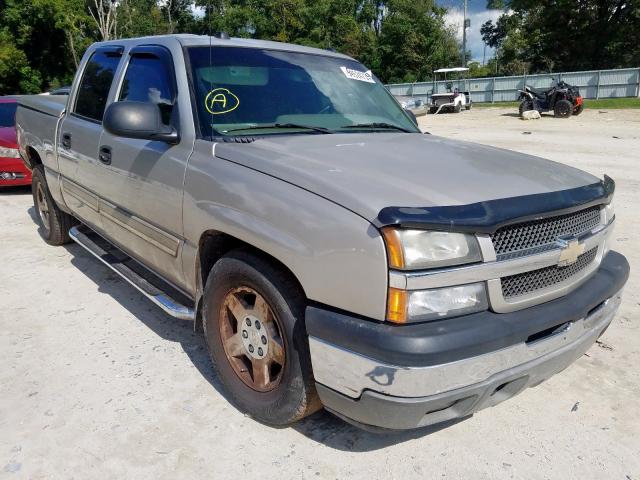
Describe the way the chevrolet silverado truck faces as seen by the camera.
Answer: facing the viewer and to the right of the viewer

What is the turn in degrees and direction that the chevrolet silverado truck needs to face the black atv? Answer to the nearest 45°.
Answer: approximately 90° to its left

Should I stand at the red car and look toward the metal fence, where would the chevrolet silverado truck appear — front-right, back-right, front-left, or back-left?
back-right

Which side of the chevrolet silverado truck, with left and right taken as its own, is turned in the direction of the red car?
back

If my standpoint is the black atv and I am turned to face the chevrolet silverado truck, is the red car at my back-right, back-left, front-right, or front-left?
front-right

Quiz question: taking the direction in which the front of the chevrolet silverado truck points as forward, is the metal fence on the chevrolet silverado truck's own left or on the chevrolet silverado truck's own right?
on the chevrolet silverado truck's own left
